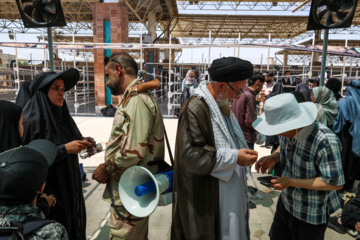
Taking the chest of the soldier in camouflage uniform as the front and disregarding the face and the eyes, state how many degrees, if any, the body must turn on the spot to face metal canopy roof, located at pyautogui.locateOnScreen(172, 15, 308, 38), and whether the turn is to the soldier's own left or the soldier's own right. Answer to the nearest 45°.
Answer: approximately 135° to the soldier's own right

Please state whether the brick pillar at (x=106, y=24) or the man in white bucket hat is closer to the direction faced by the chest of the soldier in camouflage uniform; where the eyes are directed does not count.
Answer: the brick pillar

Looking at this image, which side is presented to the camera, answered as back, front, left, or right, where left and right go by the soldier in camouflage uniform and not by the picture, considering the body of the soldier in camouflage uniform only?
left

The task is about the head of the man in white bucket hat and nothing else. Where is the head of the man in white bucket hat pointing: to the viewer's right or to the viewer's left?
to the viewer's left

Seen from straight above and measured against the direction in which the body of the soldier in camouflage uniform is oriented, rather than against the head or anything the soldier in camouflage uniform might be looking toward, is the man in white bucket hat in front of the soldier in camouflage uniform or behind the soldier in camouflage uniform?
behind

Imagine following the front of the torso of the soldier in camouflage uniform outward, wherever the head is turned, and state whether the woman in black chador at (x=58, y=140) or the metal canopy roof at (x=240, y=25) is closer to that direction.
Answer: the woman in black chador

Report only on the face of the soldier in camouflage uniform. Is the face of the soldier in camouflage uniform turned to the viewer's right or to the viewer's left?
to the viewer's left

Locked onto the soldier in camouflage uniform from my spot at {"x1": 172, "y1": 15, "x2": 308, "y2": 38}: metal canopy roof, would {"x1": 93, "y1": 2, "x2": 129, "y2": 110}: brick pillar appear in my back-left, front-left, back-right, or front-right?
front-right

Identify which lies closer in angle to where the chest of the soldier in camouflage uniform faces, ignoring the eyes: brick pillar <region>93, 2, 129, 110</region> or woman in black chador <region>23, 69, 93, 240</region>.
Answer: the woman in black chador

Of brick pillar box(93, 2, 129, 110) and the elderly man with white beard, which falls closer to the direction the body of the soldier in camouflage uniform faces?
the brick pillar

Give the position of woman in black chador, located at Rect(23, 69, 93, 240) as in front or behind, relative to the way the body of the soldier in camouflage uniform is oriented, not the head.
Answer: in front

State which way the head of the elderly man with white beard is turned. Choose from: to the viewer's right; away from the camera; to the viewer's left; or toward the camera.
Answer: to the viewer's right
